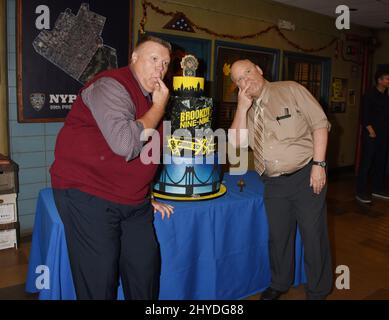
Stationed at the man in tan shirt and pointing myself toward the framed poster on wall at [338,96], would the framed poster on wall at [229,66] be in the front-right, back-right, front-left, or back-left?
front-left

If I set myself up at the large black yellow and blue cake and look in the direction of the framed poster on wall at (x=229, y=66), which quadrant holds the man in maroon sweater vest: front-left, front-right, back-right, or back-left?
back-left

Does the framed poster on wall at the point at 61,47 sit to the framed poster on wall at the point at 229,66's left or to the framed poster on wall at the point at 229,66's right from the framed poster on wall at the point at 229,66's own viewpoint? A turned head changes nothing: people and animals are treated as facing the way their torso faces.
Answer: on its right

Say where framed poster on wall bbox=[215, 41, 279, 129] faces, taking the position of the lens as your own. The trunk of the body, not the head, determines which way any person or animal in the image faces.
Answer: facing the viewer and to the right of the viewer

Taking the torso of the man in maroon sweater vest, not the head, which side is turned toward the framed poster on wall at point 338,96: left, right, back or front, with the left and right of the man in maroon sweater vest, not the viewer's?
left

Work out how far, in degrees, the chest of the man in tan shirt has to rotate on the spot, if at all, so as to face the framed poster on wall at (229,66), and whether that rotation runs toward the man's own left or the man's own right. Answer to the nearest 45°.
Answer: approximately 135° to the man's own right

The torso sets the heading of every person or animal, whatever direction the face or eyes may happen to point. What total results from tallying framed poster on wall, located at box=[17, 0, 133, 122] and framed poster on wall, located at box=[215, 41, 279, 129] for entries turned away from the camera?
0

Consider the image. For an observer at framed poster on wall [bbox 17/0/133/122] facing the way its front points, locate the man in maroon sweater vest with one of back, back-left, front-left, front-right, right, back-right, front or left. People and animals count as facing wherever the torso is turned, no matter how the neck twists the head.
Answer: front

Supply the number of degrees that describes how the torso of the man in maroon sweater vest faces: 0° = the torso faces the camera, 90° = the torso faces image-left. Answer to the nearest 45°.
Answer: approximately 315°

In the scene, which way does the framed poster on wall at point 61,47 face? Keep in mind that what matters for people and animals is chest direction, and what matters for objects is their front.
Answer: toward the camera
